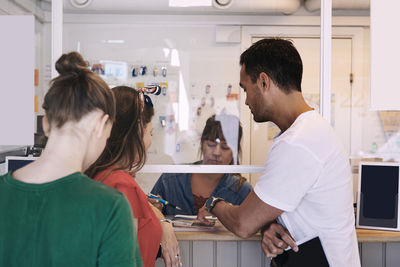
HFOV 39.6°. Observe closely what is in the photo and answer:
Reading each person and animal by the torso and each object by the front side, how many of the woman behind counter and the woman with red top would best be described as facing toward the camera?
1

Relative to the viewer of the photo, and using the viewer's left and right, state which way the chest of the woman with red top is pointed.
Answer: facing away from the viewer and to the right of the viewer

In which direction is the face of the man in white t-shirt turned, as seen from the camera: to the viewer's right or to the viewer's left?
to the viewer's left

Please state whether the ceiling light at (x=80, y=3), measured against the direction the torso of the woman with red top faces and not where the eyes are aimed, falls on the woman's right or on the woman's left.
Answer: on the woman's left

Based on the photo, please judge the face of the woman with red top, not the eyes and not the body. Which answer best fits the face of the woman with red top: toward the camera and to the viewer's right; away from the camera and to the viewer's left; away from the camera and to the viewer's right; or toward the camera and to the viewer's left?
away from the camera and to the viewer's right

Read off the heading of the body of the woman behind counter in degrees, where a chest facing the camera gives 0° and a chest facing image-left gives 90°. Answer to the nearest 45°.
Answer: approximately 0°
